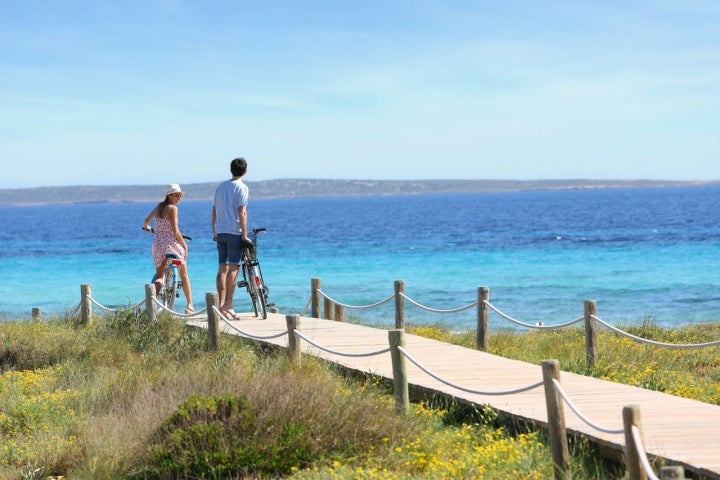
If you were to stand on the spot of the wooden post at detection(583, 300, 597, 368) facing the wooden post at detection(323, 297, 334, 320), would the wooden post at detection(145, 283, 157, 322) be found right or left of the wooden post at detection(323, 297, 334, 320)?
left

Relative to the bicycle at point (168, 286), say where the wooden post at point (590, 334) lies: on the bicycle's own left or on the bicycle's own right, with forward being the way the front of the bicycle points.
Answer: on the bicycle's own right

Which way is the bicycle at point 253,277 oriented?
away from the camera

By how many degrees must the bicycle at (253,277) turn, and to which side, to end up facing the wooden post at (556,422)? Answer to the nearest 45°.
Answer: approximately 180°

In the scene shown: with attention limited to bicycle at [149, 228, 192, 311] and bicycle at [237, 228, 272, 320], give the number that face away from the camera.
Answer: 2

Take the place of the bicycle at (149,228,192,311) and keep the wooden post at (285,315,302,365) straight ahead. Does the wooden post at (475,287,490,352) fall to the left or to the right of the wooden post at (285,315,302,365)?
left

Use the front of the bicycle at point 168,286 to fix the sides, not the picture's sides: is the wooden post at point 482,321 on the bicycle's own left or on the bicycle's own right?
on the bicycle's own right

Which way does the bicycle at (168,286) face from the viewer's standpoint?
away from the camera

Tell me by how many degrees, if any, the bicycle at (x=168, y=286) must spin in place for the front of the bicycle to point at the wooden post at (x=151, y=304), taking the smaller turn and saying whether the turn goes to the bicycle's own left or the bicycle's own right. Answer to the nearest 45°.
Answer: approximately 180°

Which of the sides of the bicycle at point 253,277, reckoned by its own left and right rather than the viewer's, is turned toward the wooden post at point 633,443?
back

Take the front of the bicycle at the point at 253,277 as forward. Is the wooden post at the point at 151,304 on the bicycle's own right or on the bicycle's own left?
on the bicycle's own left
